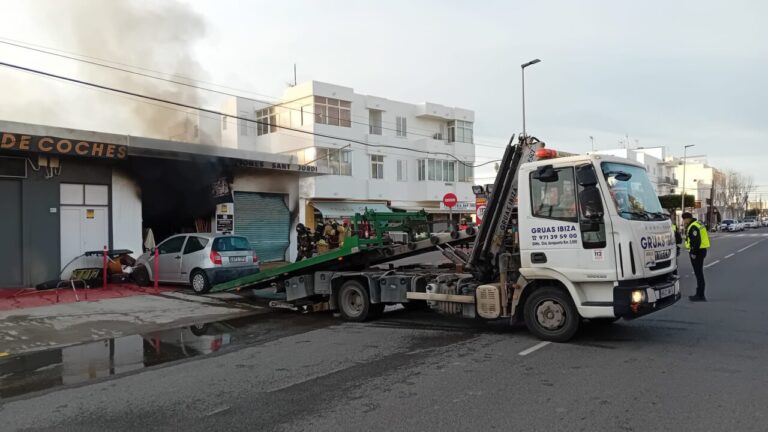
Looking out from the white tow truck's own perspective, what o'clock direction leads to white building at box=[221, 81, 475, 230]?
The white building is roughly at 7 o'clock from the white tow truck.

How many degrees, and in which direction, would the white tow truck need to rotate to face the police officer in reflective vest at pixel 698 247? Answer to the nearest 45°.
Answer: approximately 90° to its left

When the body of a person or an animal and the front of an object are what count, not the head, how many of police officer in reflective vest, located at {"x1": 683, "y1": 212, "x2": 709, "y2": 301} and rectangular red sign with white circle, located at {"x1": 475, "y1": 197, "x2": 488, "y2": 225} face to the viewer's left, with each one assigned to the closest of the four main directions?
1

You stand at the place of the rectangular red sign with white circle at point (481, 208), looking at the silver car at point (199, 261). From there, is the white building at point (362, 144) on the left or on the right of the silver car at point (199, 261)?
right

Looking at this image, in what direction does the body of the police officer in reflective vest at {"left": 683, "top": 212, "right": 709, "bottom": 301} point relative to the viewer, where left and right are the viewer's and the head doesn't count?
facing to the left of the viewer

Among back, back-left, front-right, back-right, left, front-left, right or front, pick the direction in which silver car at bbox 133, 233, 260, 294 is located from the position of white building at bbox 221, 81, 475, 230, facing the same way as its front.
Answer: front-right

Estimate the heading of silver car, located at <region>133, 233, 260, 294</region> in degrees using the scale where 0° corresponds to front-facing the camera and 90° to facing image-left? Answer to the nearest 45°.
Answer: approximately 135°

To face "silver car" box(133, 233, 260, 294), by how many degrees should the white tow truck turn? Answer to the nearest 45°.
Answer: approximately 180°

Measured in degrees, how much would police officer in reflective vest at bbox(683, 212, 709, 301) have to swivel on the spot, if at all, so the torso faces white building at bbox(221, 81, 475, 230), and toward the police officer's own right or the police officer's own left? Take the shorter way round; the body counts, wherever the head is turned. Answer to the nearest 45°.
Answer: approximately 45° to the police officer's own right
